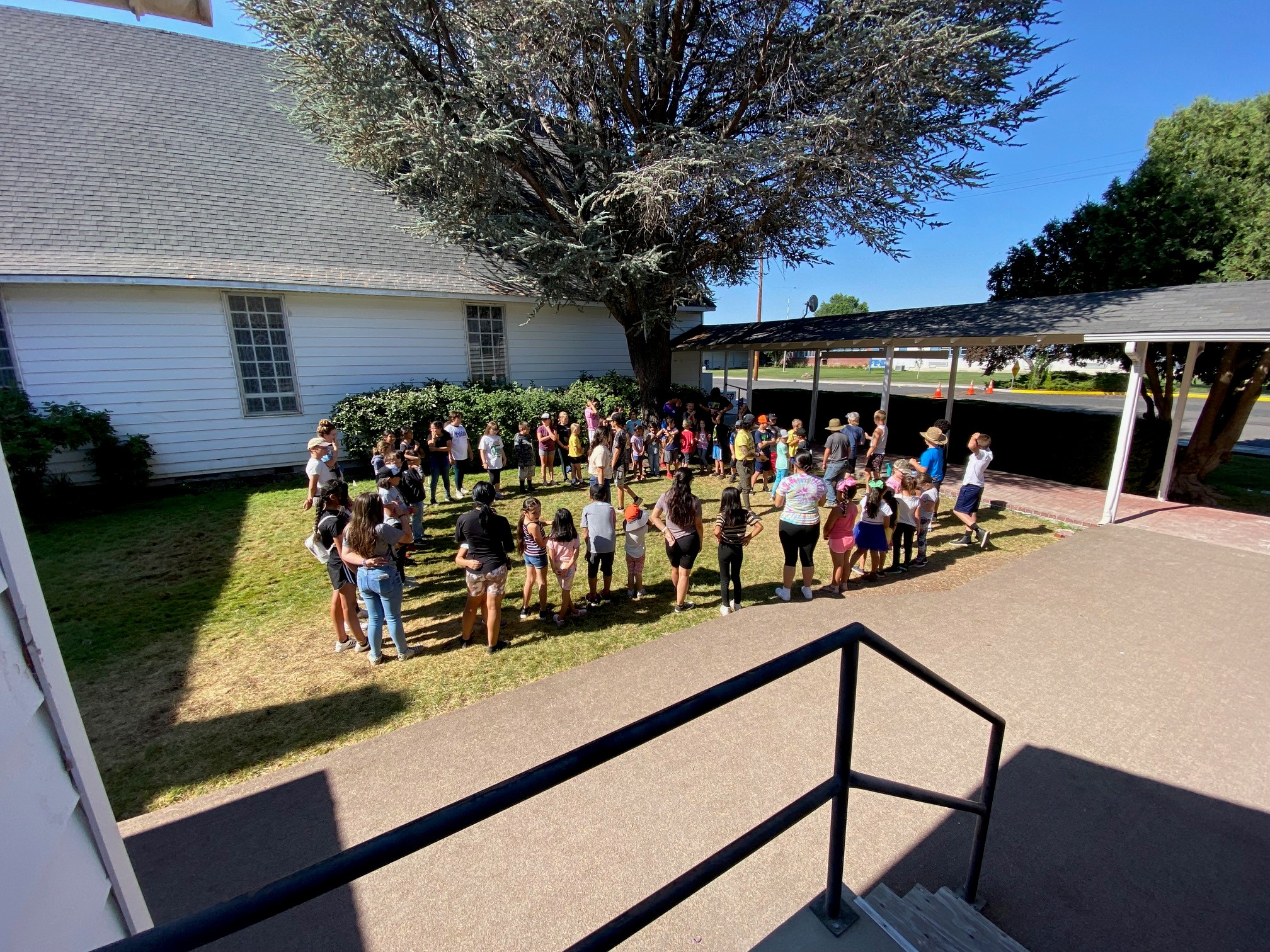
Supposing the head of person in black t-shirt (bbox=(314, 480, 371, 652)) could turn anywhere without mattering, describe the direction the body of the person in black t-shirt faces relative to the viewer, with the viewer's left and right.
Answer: facing away from the viewer and to the right of the viewer

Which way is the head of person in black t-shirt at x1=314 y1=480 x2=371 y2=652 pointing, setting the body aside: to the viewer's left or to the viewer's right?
to the viewer's right

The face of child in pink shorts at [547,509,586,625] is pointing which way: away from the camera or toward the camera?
away from the camera

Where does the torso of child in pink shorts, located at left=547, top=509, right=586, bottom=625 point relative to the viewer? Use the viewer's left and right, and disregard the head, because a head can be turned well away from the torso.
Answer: facing away from the viewer

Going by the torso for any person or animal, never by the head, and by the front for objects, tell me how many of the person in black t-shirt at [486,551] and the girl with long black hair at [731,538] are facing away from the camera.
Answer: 2

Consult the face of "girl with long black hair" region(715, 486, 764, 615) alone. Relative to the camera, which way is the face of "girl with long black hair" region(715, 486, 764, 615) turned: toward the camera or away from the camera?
away from the camera

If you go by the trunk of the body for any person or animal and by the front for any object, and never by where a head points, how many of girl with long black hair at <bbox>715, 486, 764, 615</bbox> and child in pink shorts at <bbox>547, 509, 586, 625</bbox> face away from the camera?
2

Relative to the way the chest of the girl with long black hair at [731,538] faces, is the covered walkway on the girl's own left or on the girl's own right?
on the girl's own right

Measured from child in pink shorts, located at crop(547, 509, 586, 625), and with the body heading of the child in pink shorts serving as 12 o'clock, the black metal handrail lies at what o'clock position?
The black metal handrail is roughly at 6 o'clock from the child in pink shorts.

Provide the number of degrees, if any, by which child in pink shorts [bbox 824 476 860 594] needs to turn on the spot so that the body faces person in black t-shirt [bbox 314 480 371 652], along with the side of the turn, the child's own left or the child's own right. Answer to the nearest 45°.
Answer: approximately 90° to the child's own left

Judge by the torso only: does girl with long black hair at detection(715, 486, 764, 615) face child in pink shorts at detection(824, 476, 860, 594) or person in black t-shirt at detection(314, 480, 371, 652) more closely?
the child in pink shorts

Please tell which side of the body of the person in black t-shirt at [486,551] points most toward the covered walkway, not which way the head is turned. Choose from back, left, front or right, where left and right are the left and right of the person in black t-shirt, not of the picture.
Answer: right

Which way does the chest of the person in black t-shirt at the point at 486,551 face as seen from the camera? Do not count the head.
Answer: away from the camera
